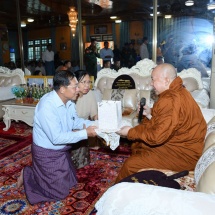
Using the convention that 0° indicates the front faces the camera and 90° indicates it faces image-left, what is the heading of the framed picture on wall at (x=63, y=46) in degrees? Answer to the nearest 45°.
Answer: approximately 0°

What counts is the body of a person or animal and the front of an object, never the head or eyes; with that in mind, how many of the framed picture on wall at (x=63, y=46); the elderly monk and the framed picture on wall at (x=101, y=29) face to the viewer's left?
1

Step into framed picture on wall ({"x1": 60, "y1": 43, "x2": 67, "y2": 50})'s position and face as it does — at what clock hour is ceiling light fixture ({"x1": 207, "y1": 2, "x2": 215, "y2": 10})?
The ceiling light fixture is roughly at 11 o'clock from the framed picture on wall.

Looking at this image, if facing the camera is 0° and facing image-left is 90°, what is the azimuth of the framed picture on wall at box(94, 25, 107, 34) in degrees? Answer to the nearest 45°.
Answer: approximately 0°

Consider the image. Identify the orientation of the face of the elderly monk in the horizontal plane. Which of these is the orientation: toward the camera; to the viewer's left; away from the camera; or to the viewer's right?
to the viewer's left

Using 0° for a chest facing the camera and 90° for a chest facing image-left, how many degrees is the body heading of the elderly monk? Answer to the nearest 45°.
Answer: approximately 90°

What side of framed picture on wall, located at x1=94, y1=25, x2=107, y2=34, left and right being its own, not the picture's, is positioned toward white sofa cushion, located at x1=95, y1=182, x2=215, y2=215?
front

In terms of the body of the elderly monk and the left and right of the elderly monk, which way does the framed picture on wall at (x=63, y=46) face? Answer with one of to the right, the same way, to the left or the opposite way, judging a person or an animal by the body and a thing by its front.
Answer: to the left

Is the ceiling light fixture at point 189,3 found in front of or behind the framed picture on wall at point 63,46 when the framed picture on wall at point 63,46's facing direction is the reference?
in front

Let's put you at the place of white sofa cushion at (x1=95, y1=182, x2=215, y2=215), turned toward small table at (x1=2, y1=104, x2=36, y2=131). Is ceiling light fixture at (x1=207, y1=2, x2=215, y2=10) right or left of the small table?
right

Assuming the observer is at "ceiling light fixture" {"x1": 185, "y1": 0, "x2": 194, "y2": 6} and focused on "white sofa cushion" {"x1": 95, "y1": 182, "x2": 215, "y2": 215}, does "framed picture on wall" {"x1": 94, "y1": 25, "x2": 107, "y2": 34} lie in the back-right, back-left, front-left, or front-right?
back-right

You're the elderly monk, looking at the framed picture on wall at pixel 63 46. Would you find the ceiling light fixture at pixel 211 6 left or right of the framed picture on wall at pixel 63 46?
right

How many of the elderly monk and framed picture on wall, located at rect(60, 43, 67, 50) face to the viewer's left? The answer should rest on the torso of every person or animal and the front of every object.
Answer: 1
